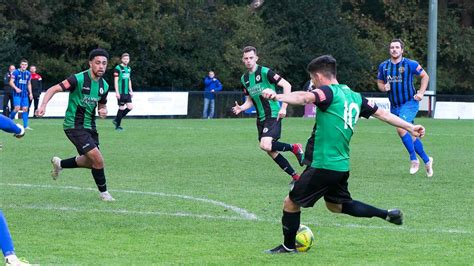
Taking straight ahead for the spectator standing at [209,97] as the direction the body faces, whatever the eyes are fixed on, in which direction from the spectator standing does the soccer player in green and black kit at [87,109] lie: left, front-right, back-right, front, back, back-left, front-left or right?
front

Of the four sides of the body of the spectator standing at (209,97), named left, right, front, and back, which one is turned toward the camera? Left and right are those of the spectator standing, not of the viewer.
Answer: front

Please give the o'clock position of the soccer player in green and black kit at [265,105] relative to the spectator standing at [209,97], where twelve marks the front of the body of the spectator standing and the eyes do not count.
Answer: The soccer player in green and black kit is roughly at 12 o'clock from the spectator standing.

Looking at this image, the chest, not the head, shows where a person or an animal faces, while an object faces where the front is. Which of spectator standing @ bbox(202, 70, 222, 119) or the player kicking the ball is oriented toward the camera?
the spectator standing

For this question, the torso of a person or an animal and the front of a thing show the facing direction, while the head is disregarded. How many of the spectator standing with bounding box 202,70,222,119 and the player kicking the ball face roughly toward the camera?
1

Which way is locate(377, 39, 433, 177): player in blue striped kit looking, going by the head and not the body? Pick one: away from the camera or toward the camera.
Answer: toward the camera

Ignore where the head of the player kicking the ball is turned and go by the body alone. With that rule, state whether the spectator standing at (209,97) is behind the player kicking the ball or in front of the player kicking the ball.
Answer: in front

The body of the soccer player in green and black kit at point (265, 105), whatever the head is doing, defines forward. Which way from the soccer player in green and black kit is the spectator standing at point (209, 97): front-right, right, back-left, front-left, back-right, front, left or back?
back-right

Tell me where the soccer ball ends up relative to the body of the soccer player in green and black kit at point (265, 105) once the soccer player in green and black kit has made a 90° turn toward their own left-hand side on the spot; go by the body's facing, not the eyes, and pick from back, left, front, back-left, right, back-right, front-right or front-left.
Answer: front-right

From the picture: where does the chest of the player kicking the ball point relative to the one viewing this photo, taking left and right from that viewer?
facing away from the viewer and to the left of the viewer

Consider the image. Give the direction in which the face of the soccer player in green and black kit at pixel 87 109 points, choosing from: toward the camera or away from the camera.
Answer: toward the camera
